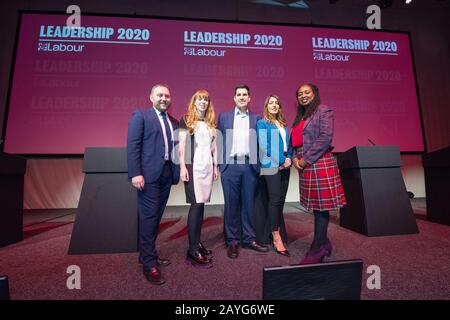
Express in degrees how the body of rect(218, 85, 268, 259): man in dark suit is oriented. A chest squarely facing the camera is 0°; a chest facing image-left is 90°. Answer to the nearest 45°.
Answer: approximately 0°

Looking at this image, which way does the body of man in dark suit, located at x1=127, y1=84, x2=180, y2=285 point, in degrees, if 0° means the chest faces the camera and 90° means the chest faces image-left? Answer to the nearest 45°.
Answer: approximately 315°

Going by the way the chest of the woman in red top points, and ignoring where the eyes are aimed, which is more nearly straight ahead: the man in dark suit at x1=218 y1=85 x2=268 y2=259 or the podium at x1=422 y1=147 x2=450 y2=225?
the man in dark suit

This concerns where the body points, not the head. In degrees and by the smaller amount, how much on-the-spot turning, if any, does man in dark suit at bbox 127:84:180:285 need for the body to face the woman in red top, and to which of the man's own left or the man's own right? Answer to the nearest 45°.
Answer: approximately 45° to the man's own left

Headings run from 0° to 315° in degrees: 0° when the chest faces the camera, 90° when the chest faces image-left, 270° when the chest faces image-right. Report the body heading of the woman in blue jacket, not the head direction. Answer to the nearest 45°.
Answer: approximately 315°

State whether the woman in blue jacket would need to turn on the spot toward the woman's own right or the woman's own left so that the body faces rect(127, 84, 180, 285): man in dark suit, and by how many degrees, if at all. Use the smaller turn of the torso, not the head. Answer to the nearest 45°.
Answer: approximately 90° to the woman's own right

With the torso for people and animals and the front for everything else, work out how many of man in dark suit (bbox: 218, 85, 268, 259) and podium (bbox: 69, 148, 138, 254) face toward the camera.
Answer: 2

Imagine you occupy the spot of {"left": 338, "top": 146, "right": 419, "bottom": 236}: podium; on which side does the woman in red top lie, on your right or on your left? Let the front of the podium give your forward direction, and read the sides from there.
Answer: on your right
